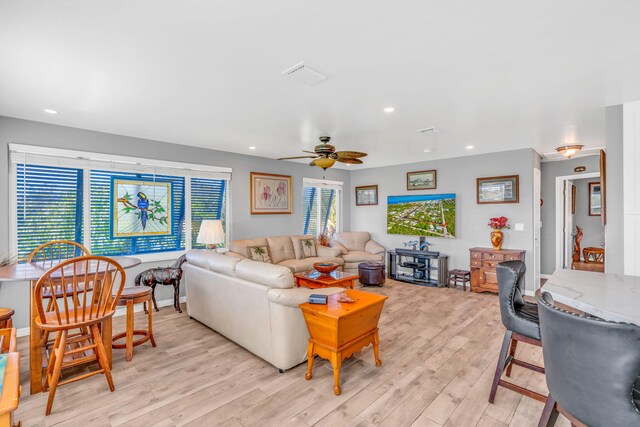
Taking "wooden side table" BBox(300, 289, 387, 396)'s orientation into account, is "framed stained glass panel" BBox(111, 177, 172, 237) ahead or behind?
behind

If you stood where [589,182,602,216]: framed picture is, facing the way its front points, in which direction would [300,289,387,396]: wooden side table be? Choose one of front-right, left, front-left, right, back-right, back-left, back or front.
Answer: front

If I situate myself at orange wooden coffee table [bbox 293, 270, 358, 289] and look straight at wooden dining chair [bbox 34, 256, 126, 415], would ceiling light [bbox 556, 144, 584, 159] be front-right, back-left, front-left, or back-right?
back-left

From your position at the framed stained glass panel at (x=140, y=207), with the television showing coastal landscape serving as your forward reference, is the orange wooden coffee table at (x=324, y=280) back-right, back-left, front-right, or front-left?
front-right

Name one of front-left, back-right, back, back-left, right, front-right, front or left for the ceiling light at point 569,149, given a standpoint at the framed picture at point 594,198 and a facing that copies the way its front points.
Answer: front

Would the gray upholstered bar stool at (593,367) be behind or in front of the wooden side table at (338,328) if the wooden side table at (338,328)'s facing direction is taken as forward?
in front

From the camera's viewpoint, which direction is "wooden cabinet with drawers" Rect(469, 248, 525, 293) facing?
toward the camera

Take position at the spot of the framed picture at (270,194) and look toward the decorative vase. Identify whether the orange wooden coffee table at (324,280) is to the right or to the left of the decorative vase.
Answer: right
